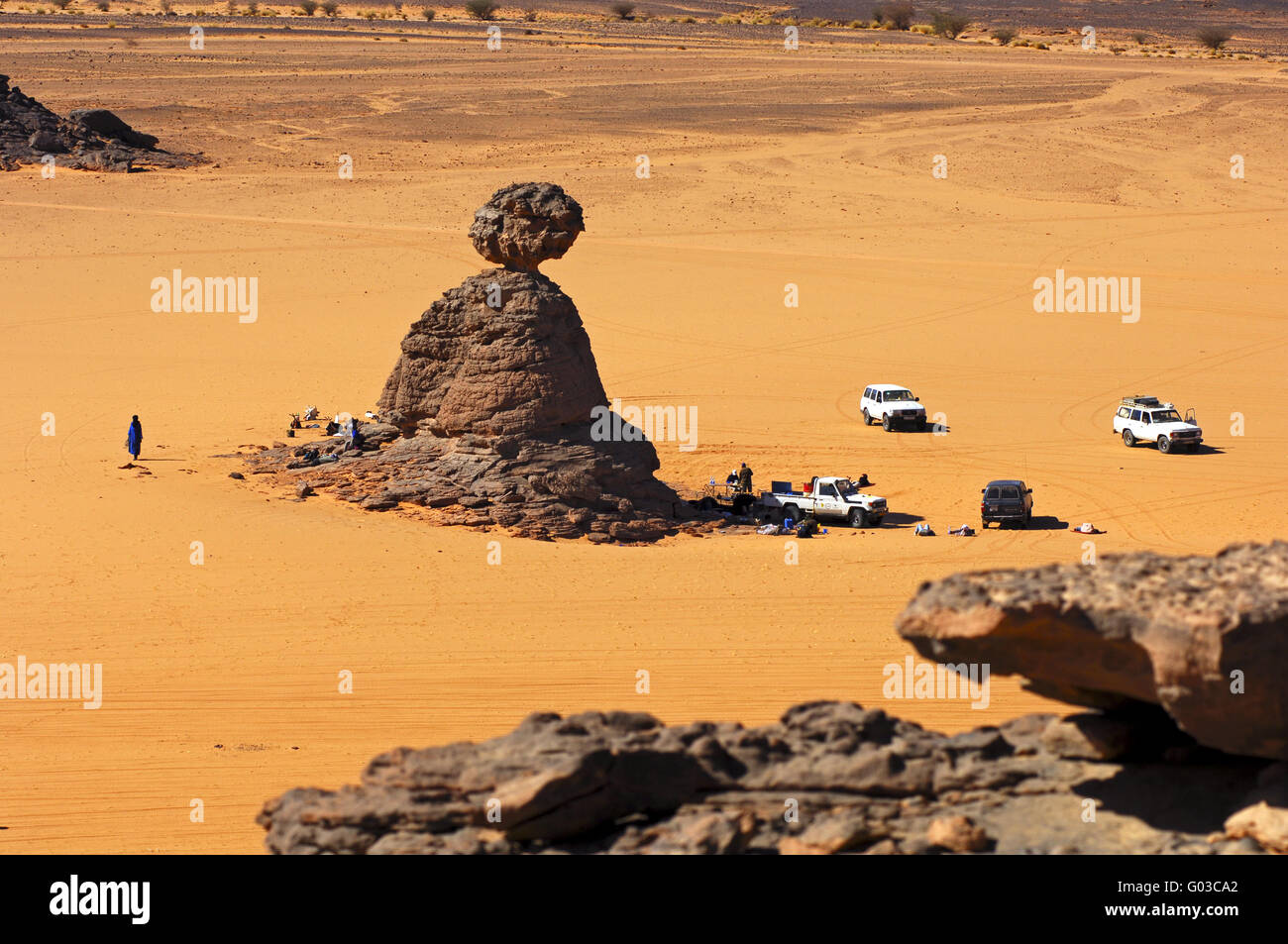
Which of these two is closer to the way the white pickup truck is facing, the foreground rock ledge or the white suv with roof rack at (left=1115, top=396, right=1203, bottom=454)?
the foreground rock ledge

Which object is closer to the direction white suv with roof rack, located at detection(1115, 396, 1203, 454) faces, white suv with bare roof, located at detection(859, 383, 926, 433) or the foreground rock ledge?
the foreground rock ledge

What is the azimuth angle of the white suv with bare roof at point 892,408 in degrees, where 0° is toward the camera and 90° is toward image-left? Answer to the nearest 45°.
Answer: approximately 315°

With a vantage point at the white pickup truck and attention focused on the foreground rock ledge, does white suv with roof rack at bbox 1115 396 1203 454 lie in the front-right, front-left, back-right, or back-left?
back-left

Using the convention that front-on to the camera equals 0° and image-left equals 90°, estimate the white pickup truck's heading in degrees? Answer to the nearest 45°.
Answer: approximately 315°

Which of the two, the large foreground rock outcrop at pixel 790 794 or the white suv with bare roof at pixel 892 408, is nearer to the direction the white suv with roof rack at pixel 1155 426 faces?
the large foreground rock outcrop

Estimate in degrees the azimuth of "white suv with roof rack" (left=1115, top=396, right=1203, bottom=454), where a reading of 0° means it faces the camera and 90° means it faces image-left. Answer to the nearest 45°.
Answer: approximately 315°
